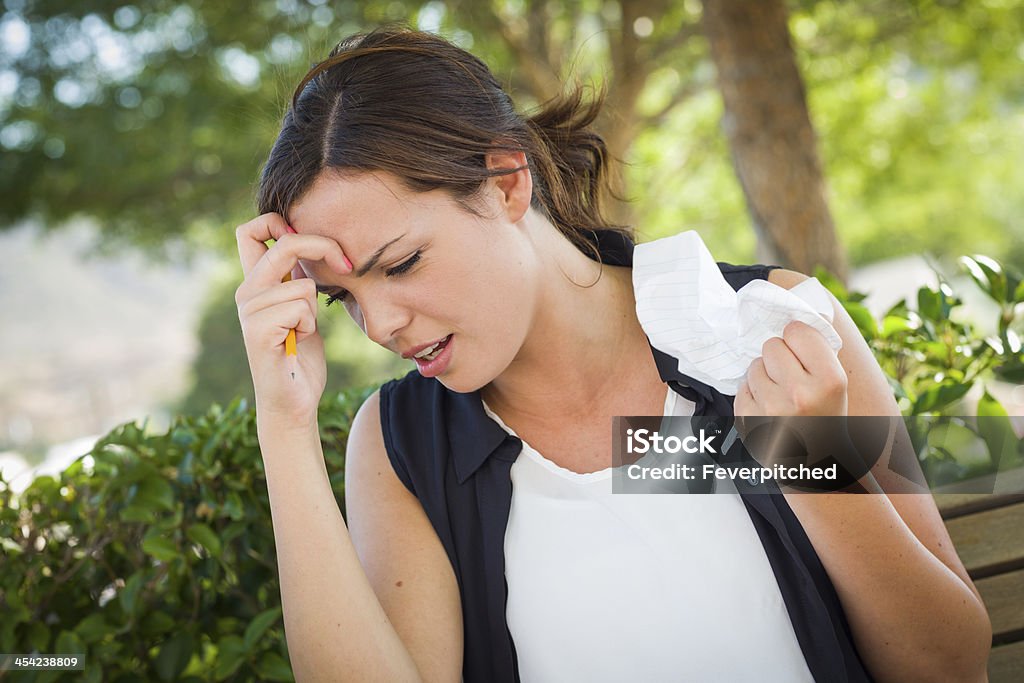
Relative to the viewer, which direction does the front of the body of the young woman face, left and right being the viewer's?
facing the viewer

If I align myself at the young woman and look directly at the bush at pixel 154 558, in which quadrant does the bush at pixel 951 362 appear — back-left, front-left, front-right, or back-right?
back-right

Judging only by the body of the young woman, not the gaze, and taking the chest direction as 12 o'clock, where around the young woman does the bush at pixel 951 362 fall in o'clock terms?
The bush is roughly at 8 o'clock from the young woman.

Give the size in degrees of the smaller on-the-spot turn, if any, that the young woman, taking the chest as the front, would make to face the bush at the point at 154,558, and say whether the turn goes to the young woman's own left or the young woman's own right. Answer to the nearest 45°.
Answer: approximately 135° to the young woman's own right

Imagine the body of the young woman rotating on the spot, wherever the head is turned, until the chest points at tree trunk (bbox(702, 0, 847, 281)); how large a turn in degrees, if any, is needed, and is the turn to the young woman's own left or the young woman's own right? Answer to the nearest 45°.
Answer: approximately 180°

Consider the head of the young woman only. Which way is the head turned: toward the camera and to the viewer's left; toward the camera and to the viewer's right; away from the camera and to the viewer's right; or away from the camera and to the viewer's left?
toward the camera and to the viewer's left
